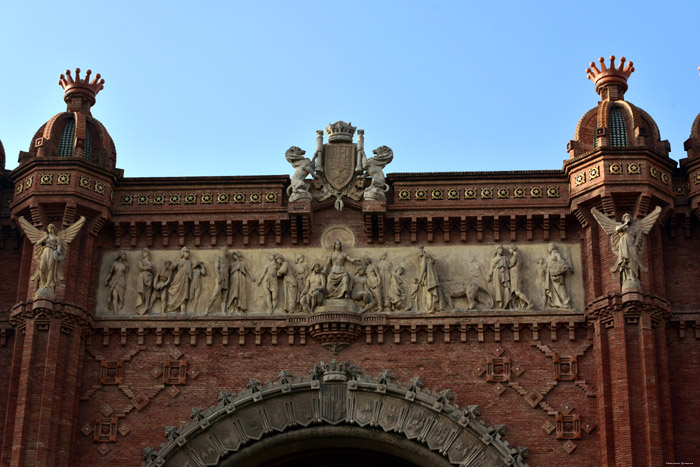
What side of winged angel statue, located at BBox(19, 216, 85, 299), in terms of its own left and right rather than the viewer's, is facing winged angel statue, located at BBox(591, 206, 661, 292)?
left

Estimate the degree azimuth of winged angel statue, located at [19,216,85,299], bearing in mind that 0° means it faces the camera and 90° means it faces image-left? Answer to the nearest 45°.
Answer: approximately 0°

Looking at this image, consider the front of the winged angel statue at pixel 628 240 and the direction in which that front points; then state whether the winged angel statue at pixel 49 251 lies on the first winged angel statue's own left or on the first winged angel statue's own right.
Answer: on the first winged angel statue's own right

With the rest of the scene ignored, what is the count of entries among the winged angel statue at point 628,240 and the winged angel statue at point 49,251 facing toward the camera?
2
